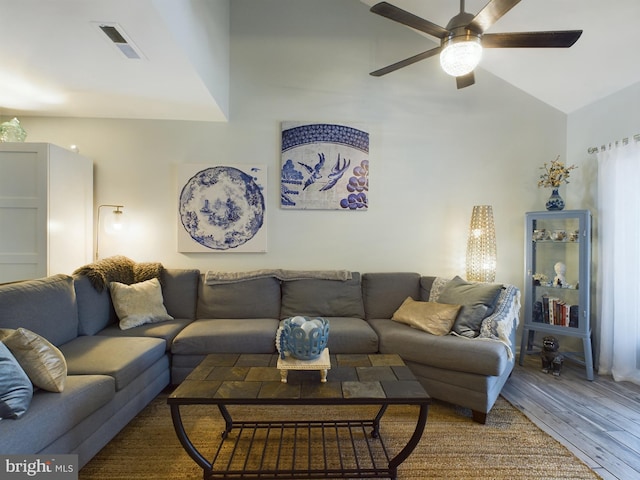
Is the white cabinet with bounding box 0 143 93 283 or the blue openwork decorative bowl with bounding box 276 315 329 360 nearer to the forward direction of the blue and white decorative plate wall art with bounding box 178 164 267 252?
the blue openwork decorative bowl

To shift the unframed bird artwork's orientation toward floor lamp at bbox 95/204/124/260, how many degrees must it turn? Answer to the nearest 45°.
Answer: approximately 90° to its right

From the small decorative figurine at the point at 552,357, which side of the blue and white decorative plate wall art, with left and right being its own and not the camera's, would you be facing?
left

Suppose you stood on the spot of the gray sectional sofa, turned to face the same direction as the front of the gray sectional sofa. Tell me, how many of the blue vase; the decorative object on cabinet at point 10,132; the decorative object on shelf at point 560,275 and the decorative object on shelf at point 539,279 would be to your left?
3

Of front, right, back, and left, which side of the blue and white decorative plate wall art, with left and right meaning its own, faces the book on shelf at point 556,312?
left

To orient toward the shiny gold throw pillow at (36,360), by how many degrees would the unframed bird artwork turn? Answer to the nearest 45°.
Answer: approximately 45° to its right

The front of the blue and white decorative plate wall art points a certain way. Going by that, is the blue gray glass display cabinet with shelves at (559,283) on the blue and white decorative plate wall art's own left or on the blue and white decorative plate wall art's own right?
on the blue and white decorative plate wall art's own left

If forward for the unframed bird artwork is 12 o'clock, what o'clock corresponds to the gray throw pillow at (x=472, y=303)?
The gray throw pillow is roughly at 10 o'clock from the unframed bird artwork.

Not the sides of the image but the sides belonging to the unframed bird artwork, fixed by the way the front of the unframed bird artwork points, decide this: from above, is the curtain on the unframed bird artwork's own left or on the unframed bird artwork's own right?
on the unframed bird artwork's own left

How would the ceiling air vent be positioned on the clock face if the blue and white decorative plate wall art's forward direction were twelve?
The ceiling air vent is roughly at 1 o'clock from the blue and white decorative plate wall art.
